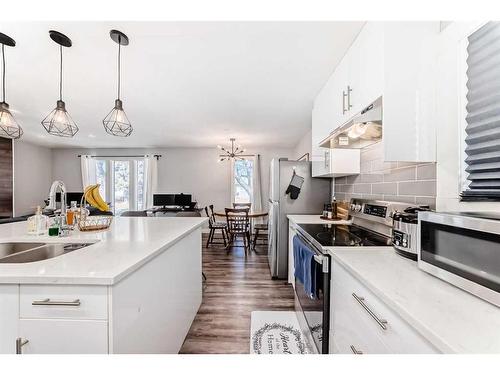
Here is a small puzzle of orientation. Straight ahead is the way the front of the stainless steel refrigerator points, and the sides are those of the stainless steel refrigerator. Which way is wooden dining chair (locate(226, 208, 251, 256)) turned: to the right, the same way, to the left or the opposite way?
to the right

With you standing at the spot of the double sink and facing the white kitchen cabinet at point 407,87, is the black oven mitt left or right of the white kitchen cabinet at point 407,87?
left

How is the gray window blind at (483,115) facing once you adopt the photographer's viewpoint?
facing the viewer and to the left of the viewer

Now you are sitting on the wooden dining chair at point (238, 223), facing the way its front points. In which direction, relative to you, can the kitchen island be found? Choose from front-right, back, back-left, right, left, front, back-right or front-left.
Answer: back

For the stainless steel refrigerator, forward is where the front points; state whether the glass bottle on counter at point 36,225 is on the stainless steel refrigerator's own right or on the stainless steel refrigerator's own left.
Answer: on the stainless steel refrigerator's own left

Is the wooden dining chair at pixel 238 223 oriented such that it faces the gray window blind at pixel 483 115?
no

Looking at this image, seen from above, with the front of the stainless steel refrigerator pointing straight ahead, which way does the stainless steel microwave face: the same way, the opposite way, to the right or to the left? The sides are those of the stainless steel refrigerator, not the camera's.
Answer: the same way

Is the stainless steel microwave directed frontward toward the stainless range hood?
no

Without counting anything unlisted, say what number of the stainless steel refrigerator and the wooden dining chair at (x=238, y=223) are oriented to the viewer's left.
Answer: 1

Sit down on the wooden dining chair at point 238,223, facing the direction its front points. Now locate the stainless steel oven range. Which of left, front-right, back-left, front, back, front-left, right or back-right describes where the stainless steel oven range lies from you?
back

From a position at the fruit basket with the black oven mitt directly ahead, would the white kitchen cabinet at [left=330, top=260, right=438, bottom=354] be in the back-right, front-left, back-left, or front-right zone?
front-right

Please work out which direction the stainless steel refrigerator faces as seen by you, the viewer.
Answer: facing to the left of the viewer

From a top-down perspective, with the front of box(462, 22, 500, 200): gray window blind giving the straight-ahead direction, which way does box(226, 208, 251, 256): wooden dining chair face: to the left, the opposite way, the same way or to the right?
to the right

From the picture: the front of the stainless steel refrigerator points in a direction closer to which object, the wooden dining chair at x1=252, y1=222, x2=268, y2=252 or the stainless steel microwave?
the wooden dining chair

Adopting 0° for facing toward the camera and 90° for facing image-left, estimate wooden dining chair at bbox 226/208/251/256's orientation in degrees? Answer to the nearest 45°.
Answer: approximately 180°
